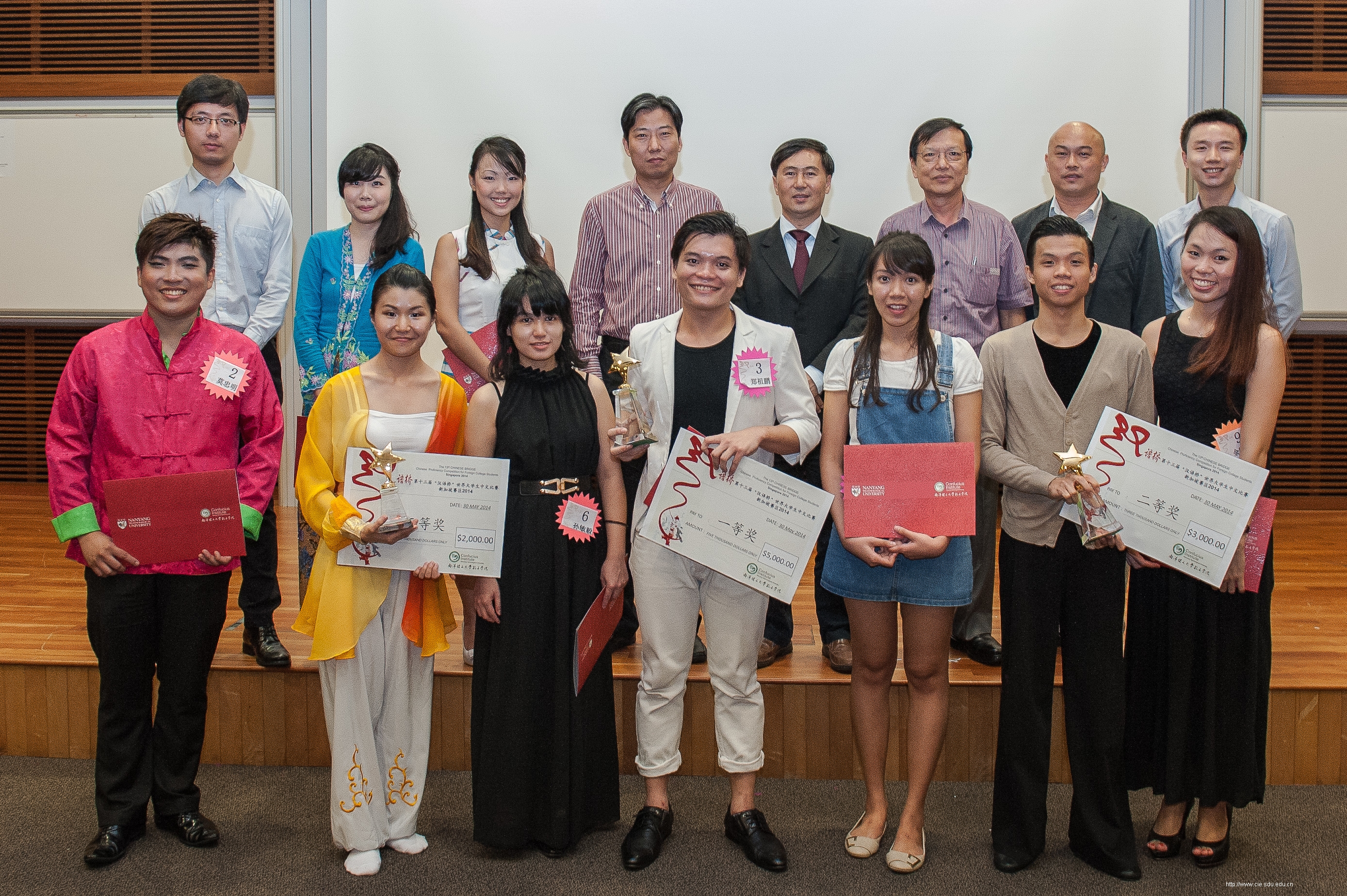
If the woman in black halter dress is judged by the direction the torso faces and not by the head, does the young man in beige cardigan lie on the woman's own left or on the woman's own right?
on the woman's own left

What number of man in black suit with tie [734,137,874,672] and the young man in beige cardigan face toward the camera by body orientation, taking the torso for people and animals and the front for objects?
2

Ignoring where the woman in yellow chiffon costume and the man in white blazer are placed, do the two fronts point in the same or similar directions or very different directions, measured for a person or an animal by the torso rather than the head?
same or similar directions

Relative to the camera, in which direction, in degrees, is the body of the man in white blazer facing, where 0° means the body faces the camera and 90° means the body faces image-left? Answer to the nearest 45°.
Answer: approximately 0°

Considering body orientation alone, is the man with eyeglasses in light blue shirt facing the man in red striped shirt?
no

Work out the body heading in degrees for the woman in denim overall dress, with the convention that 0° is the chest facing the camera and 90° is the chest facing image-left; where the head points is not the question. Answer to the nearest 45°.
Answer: approximately 0°

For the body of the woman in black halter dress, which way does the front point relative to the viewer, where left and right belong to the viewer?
facing the viewer

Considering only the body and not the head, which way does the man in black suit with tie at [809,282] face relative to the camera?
toward the camera

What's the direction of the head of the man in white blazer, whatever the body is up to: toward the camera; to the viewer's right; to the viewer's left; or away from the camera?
toward the camera

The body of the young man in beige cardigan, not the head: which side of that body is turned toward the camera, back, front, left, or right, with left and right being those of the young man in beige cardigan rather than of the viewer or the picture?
front

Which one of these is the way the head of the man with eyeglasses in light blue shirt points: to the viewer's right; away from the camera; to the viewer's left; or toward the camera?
toward the camera

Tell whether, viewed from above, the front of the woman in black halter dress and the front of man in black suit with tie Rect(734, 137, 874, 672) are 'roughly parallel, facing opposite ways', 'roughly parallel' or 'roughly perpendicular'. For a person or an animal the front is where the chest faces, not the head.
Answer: roughly parallel

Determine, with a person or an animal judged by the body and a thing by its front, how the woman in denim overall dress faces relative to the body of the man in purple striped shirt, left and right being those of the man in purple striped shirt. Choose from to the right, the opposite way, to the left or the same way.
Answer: the same way

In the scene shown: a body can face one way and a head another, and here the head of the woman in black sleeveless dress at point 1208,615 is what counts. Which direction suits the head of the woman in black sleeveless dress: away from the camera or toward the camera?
toward the camera

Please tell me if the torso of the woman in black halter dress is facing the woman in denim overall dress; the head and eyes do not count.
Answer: no
